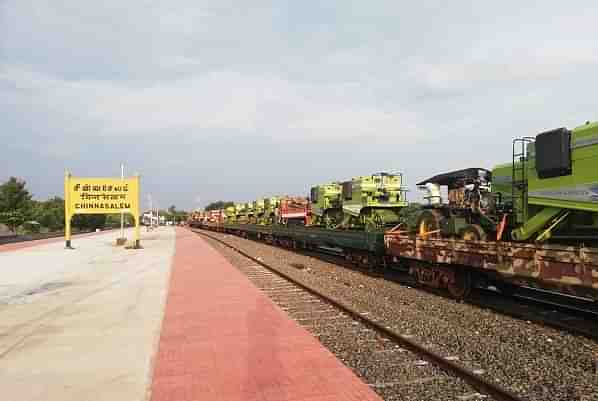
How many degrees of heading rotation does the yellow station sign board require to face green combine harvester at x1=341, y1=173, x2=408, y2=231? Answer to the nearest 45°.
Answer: approximately 45° to its left

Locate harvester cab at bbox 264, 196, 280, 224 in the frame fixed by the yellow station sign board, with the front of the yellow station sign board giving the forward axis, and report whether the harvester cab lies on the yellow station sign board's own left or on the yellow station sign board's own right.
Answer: on the yellow station sign board's own left

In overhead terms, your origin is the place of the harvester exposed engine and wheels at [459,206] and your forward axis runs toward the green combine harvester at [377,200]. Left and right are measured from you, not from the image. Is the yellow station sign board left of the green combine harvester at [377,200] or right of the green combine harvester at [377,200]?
left

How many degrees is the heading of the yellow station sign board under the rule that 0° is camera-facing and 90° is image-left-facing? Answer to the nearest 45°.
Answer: approximately 0°

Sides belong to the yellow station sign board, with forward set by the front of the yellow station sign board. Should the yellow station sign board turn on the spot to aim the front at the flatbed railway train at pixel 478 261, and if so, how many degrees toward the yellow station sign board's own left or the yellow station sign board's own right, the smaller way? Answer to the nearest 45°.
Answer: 0° — it already faces it
